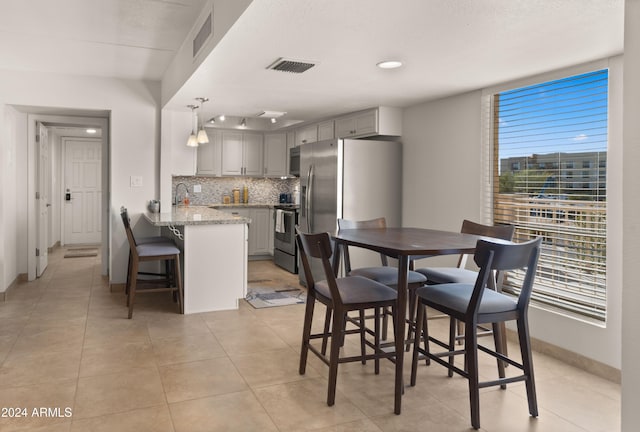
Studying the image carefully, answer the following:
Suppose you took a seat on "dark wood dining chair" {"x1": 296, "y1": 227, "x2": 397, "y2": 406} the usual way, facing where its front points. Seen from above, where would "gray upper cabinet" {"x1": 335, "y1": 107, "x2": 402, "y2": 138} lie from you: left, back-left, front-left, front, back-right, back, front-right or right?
front-left

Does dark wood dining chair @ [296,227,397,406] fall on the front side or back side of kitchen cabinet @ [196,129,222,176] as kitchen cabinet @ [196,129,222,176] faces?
on the front side

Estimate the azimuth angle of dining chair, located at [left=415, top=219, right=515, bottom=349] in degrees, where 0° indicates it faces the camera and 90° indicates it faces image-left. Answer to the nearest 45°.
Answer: approximately 45°

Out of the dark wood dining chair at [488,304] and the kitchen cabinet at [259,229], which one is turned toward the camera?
the kitchen cabinet

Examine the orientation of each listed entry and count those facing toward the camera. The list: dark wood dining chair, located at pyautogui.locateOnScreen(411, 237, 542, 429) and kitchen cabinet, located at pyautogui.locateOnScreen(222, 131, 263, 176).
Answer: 1

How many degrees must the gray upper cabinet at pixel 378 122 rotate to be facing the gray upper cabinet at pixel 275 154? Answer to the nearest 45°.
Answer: approximately 90° to its right

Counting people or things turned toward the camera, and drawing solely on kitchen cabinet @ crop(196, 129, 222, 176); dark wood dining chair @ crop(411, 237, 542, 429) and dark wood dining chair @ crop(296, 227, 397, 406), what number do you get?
1

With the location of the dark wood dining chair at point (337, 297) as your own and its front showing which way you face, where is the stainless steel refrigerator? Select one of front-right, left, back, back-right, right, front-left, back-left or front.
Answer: front-left

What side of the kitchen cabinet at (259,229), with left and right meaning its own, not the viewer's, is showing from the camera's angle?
front

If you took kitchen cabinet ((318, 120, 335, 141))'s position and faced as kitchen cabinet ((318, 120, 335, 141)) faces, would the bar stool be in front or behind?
in front

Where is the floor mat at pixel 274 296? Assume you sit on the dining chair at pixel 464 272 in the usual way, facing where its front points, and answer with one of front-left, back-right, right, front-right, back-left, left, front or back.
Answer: right

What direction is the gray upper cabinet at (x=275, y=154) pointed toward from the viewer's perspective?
toward the camera

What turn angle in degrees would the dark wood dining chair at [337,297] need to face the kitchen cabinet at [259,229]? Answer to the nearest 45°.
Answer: approximately 45° to its left

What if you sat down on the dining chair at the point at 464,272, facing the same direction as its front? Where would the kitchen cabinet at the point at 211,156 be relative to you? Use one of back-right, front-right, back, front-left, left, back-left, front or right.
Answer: right
